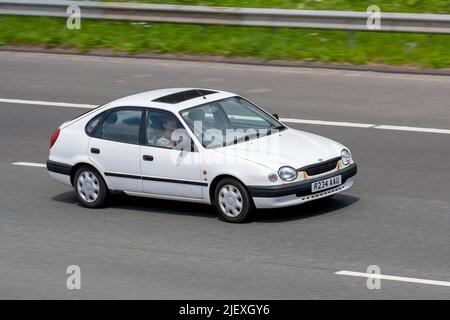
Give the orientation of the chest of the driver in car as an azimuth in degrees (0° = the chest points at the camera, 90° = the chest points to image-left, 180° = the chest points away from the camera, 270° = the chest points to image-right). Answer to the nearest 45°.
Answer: approximately 315°

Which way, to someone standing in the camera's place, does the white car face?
facing the viewer and to the right of the viewer

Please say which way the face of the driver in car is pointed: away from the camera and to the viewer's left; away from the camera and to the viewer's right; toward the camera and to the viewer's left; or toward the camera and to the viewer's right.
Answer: toward the camera and to the viewer's right
